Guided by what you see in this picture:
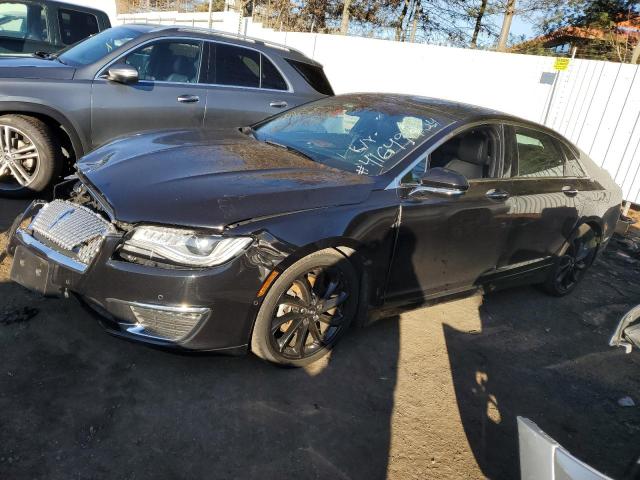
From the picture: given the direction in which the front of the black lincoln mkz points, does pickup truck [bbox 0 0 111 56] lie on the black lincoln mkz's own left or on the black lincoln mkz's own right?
on the black lincoln mkz's own right

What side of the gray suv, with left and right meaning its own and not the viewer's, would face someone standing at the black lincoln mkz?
left

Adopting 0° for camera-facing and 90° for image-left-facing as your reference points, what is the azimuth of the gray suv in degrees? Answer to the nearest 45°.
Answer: approximately 90°

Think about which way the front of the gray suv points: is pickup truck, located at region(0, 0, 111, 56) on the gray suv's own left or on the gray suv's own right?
on the gray suv's own right

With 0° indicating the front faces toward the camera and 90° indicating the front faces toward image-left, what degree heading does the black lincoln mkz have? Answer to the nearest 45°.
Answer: approximately 45°

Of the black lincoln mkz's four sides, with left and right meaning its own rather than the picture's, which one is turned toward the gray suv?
right

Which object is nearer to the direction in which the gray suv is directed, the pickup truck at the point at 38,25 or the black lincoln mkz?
the pickup truck
